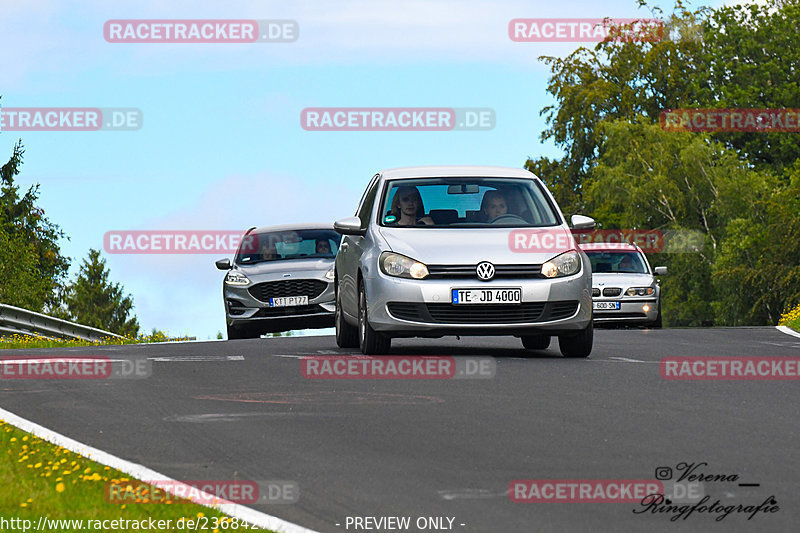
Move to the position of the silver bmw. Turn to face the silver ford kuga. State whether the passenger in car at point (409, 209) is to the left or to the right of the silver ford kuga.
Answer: left

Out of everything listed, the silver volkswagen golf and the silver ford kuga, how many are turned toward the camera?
2

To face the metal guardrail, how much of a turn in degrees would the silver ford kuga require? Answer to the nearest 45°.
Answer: approximately 135° to its right

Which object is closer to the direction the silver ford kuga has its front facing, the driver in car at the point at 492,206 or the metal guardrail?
the driver in car

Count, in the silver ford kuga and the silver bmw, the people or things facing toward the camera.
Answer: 2
